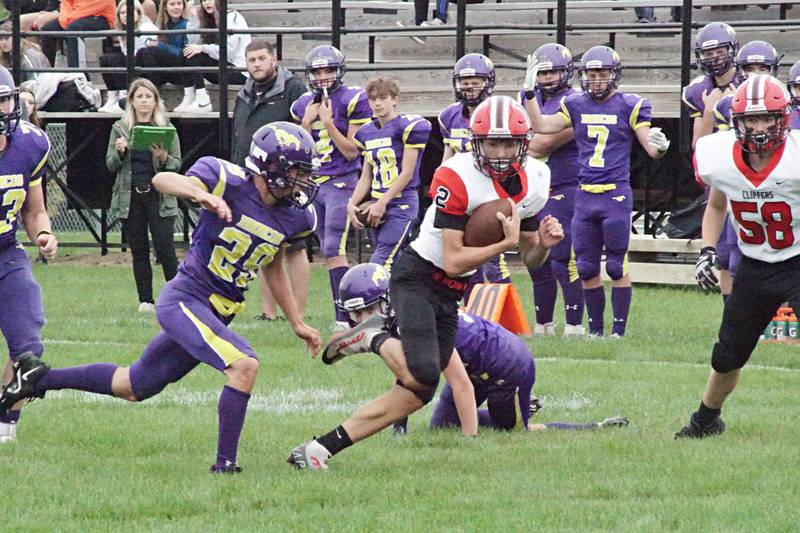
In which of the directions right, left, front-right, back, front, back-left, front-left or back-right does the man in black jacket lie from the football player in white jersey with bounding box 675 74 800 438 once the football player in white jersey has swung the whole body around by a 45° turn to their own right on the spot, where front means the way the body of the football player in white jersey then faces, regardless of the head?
right

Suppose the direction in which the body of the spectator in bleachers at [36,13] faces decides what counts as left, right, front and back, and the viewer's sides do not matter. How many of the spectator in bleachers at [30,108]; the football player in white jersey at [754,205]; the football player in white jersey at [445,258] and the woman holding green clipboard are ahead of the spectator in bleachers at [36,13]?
4

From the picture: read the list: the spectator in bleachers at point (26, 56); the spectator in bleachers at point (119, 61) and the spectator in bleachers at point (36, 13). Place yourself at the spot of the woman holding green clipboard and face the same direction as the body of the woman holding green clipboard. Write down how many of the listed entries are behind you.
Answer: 3

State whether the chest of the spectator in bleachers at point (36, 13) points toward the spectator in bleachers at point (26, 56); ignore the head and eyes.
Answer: yes

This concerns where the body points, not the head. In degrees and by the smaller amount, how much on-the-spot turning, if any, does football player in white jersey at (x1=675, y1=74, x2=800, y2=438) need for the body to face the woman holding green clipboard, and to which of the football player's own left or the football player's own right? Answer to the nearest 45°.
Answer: approximately 135° to the football player's own right

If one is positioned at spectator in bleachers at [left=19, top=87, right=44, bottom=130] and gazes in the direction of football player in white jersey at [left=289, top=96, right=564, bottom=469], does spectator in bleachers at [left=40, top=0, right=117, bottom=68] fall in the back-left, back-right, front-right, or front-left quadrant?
back-left

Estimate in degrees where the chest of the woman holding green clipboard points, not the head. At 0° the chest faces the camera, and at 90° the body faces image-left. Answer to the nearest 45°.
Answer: approximately 0°

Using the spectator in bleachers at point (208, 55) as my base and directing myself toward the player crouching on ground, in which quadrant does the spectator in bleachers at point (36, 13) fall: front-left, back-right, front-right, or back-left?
back-right

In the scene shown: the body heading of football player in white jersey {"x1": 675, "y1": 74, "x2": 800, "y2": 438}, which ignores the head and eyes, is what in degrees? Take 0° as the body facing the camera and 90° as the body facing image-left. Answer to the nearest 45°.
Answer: approximately 0°

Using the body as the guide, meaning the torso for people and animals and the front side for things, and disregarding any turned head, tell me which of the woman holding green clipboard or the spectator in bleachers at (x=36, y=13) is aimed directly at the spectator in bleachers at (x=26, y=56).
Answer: the spectator in bleachers at (x=36, y=13)
